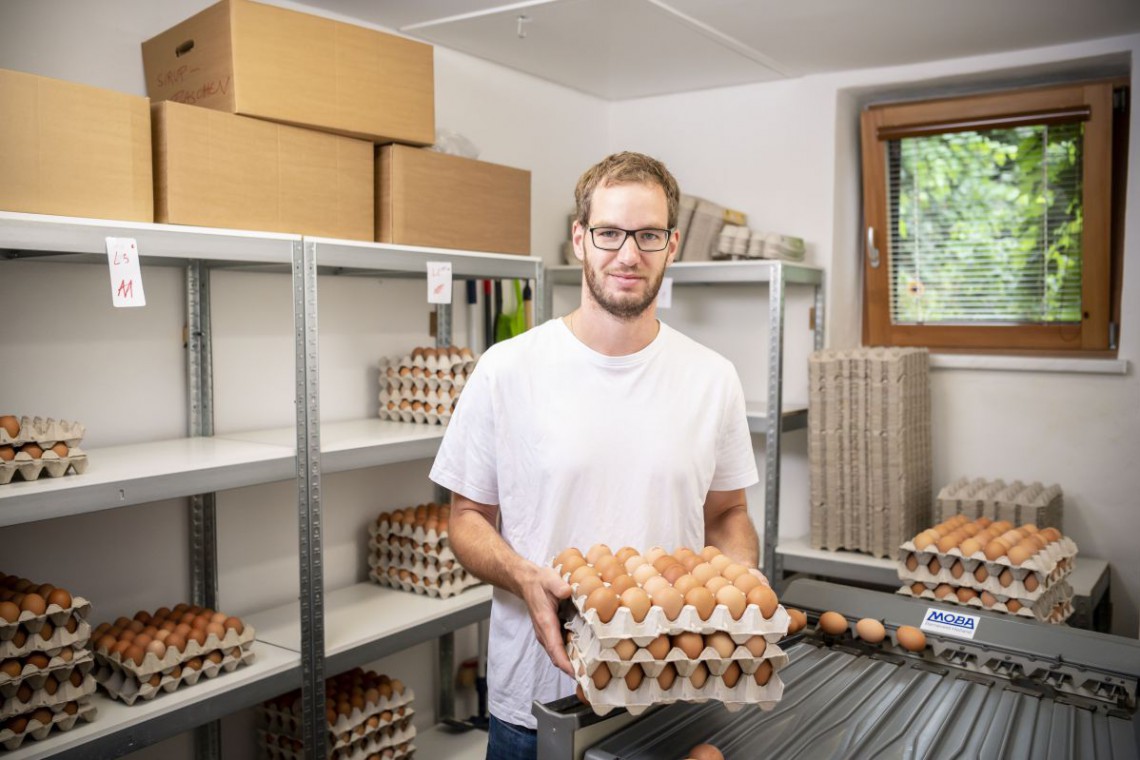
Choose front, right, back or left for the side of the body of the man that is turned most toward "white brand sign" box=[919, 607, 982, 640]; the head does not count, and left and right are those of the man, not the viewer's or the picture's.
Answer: left

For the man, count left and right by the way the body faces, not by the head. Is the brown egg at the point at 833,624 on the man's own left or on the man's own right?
on the man's own left

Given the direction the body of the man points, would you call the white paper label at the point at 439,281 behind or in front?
behind

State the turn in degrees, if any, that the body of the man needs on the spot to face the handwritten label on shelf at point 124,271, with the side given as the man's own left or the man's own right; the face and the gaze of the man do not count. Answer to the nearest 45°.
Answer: approximately 90° to the man's own right

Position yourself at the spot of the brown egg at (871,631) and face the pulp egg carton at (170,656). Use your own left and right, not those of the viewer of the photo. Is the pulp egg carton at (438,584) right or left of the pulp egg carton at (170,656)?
right

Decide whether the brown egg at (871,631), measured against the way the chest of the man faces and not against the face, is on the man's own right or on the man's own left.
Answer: on the man's own left

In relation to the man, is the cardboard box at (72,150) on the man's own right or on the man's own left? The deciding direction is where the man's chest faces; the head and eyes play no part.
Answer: on the man's own right

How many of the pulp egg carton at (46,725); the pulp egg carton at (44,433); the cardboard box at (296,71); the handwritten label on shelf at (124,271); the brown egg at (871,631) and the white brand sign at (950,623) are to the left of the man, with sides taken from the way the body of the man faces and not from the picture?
2

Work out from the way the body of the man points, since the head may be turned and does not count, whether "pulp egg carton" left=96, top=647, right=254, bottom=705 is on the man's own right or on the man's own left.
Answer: on the man's own right

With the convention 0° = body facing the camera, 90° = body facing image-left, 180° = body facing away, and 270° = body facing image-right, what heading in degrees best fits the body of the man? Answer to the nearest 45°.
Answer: approximately 0°

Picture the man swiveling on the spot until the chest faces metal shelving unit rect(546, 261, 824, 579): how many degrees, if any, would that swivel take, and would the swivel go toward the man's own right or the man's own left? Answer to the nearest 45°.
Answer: approximately 180°

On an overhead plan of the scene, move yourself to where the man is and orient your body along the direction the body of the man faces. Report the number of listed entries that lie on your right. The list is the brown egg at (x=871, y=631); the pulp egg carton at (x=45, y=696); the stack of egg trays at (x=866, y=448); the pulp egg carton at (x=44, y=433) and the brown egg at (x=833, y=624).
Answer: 2
